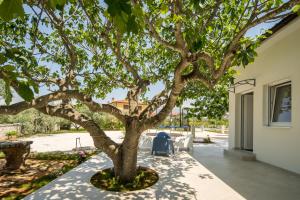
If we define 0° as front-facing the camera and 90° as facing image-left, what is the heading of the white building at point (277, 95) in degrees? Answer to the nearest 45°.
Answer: approximately 45°

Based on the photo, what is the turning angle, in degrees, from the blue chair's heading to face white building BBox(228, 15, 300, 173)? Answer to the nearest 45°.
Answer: approximately 135° to its right

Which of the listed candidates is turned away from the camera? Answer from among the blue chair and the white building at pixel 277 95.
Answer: the blue chair

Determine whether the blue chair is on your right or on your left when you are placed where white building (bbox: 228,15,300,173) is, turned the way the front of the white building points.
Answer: on your right

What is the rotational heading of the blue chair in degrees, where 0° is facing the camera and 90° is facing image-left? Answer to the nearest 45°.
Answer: approximately 180°

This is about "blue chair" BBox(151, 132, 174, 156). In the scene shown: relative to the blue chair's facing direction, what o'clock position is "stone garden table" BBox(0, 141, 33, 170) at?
The stone garden table is roughly at 8 o'clock from the blue chair.

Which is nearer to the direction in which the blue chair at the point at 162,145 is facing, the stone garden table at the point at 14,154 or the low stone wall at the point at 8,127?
the low stone wall

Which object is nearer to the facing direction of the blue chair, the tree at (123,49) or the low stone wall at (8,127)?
the low stone wall

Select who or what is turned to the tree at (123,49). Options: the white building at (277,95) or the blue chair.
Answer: the white building

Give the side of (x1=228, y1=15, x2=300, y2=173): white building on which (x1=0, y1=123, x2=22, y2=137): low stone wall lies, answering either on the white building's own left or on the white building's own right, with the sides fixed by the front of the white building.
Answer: on the white building's own right

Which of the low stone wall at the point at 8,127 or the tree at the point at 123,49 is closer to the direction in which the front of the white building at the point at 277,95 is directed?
the tree

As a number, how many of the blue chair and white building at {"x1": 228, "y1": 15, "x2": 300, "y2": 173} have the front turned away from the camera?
1
